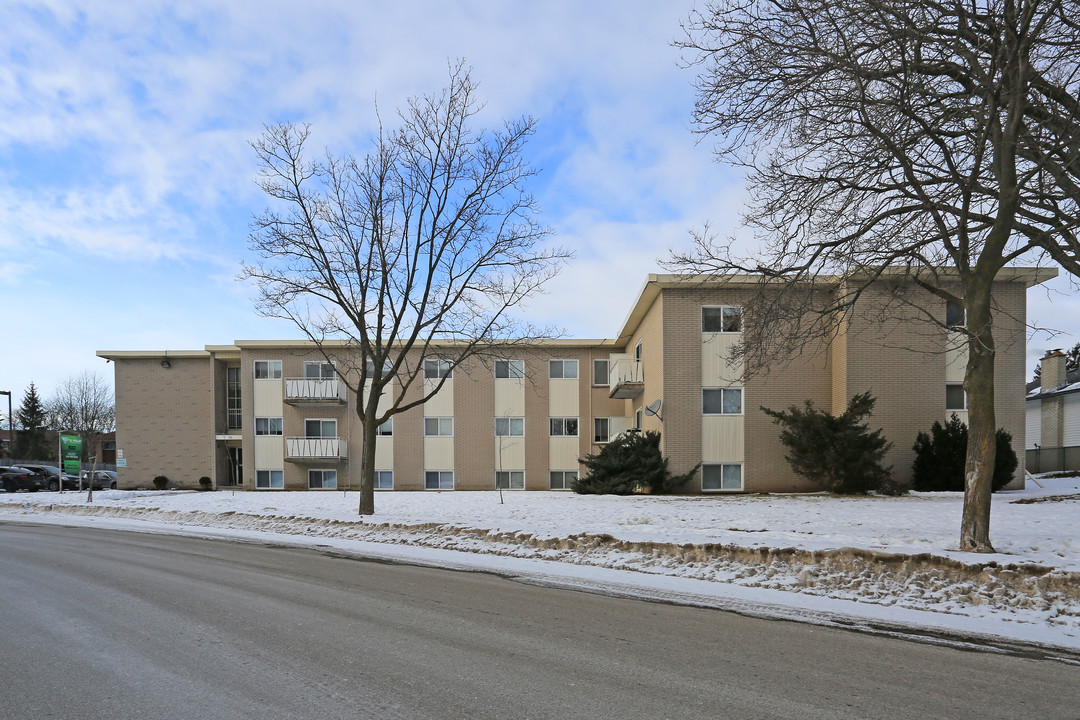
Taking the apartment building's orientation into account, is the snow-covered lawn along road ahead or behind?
ahead

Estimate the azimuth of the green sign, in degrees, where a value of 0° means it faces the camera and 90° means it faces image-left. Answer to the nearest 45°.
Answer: approximately 0°

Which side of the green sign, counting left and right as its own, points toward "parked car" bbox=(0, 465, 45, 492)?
back

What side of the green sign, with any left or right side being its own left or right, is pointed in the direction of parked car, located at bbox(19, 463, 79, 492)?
back

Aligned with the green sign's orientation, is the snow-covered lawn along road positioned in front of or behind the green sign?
in front
